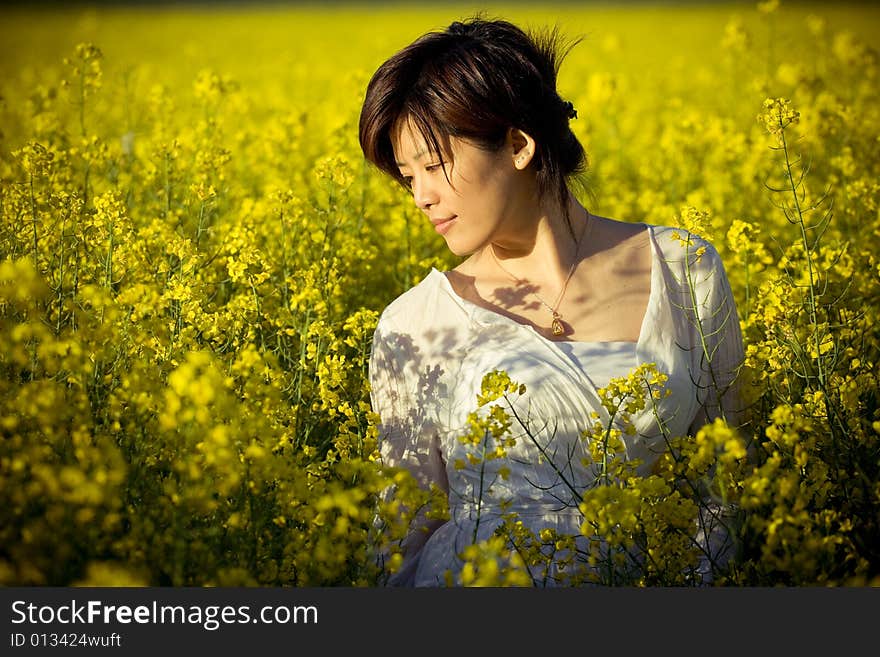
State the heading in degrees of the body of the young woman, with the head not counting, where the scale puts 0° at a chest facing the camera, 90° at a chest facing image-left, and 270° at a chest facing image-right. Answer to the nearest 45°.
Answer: approximately 0°
